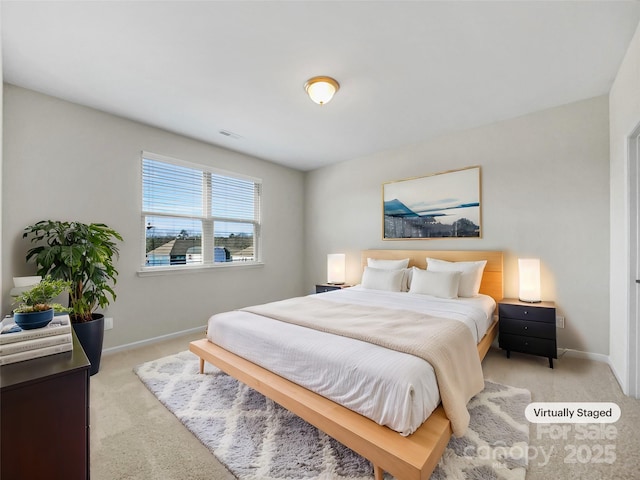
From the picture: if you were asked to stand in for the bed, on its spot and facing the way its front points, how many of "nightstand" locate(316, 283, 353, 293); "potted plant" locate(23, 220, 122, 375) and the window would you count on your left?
0

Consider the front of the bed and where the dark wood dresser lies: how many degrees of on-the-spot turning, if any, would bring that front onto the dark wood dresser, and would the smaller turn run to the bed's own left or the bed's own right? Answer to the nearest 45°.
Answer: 0° — it already faces it

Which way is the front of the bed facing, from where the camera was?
facing the viewer and to the left of the viewer

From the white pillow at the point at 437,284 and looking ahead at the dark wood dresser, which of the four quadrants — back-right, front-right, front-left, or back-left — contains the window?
front-right

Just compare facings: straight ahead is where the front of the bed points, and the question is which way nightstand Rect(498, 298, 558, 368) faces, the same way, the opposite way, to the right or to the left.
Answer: the same way

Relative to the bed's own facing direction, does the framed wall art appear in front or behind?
behind

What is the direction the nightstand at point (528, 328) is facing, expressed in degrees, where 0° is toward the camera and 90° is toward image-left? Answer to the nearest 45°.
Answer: approximately 0°

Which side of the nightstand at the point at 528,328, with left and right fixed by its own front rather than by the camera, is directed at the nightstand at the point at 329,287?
right

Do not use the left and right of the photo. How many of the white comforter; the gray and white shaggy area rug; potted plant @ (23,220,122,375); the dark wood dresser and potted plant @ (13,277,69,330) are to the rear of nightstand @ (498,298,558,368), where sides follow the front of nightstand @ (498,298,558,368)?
0

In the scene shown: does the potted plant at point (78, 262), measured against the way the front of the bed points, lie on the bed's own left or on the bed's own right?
on the bed's own right

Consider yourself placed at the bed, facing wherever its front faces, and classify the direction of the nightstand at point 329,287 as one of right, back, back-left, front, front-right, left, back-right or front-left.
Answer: back-right

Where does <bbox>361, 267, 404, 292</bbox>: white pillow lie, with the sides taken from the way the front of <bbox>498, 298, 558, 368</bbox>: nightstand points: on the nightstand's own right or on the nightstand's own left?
on the nightstand's own right

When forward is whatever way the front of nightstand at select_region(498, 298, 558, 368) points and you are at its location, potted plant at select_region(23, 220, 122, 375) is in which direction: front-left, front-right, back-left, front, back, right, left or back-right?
front-right

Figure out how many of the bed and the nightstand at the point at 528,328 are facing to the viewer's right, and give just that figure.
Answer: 0
